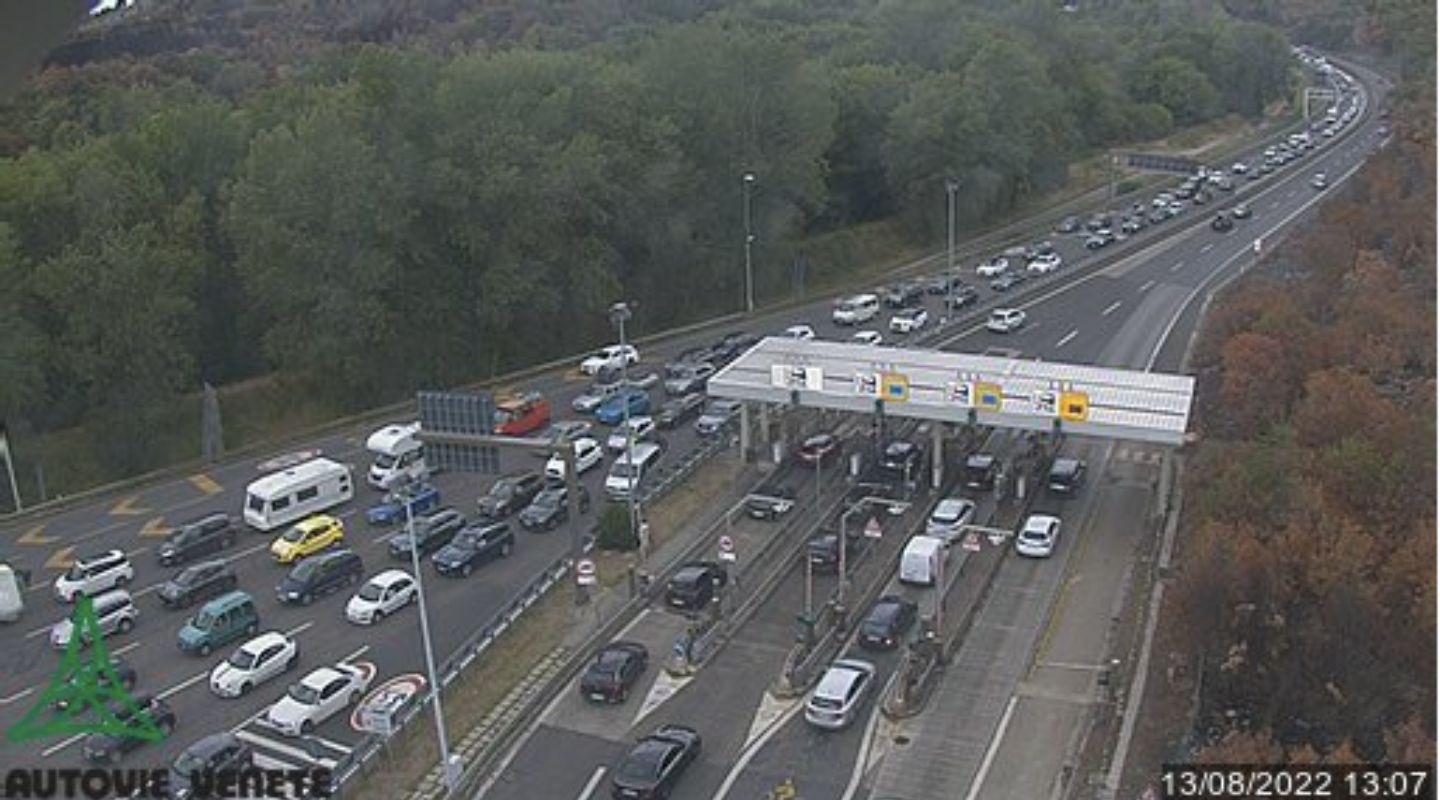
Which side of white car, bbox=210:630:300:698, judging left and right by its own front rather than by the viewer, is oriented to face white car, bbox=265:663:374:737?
left

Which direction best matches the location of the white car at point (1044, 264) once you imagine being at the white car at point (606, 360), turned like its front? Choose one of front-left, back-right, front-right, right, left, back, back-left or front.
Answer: back

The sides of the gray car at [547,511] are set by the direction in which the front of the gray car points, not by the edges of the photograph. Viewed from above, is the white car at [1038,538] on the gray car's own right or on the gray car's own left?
on the gray car's own left

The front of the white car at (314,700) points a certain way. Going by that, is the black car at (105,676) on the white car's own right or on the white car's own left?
on the white car's own right

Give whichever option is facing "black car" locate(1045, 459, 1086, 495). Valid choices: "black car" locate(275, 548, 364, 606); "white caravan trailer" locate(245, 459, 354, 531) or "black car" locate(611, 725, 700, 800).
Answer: "black car" locate(611, 725, 700, 800)

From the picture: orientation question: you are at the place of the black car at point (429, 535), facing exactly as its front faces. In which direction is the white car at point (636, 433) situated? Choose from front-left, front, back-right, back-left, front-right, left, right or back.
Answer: back

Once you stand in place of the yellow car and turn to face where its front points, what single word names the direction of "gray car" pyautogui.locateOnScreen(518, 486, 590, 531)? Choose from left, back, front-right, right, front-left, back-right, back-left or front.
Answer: back-left

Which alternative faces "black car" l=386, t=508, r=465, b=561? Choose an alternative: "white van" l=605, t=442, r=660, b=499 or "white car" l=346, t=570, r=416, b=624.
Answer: the white van

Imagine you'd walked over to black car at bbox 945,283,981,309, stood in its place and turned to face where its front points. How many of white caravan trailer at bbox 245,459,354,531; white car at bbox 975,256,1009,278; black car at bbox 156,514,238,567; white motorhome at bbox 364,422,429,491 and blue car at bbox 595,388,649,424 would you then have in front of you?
4

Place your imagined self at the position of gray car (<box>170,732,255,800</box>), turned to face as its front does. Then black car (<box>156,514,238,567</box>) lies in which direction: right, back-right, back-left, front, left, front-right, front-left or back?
back-right

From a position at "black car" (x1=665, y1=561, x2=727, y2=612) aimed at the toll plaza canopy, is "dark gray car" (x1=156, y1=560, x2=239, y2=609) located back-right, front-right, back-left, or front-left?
back-left

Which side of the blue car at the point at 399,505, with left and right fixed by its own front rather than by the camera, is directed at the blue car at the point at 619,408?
back
